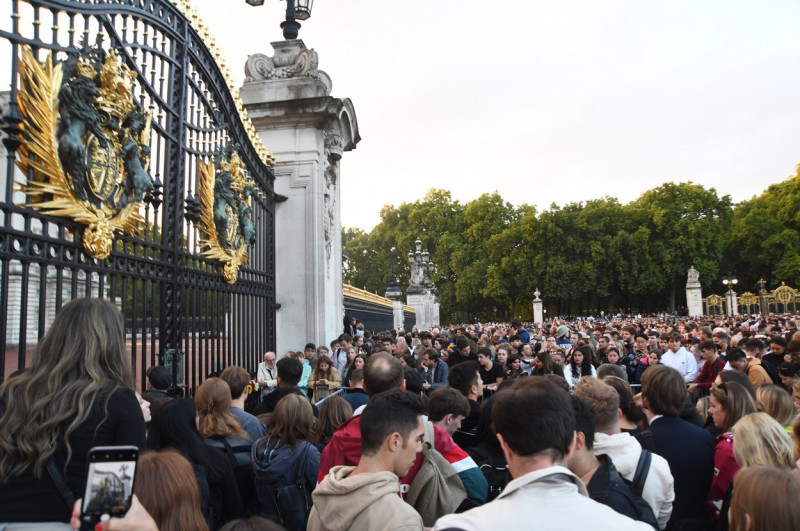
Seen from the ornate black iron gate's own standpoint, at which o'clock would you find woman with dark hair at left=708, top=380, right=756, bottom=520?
The woman with dark hair is roughly at 12 o'clock from the ornate black iron gate.

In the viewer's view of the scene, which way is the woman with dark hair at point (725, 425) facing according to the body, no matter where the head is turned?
to the viewer's left

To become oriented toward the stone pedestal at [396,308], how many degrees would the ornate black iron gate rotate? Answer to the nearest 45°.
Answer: approximately 90° to its left

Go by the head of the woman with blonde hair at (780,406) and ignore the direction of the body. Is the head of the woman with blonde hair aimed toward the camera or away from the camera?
away from the camera

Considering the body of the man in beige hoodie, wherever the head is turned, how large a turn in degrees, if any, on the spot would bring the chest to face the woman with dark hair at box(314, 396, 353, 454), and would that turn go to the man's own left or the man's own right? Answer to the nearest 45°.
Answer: approximately 45° to the man's own left

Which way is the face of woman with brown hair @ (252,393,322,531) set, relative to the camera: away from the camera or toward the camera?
away from the camera

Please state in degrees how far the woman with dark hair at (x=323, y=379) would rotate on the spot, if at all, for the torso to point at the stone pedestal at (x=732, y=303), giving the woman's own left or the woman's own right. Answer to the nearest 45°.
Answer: approximately 135° to the woman's own left

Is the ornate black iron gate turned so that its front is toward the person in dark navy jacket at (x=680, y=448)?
yes

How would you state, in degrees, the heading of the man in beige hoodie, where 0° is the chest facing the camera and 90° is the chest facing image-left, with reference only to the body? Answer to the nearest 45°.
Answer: approximately 225°

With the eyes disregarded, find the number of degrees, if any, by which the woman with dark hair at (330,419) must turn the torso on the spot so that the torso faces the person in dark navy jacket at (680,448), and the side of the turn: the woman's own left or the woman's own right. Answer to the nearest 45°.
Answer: approximately 45° to the woman's own right

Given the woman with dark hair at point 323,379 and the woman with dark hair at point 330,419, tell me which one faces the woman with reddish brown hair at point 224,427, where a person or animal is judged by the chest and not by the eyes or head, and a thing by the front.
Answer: the woman with dark hair at point 323,379

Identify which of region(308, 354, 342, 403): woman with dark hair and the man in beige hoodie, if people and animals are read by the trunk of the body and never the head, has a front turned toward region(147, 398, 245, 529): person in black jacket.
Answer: the woman with dark hair

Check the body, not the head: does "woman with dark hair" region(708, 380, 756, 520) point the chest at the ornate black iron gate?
yes
